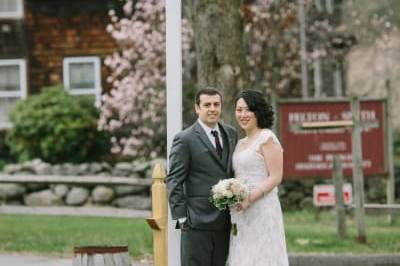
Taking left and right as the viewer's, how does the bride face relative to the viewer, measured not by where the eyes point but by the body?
facing the viewer and to the left of the viewer

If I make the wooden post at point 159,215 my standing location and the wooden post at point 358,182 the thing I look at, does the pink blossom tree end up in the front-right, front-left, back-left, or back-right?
front-left

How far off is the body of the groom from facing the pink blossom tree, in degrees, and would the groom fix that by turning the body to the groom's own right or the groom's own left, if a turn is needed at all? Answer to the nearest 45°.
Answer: approximately 135° to the groom's own left

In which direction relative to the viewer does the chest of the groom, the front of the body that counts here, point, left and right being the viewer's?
facing the viewer and to the right of the viewer

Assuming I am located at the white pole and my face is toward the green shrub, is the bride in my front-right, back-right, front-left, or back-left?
back-right

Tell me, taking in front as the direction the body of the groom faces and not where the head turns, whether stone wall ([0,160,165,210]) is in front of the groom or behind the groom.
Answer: behind

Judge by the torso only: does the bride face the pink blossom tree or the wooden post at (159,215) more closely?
the wooden post

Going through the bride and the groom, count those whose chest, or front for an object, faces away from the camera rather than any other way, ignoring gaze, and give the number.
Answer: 0

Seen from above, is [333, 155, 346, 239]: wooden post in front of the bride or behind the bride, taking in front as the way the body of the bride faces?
behind
